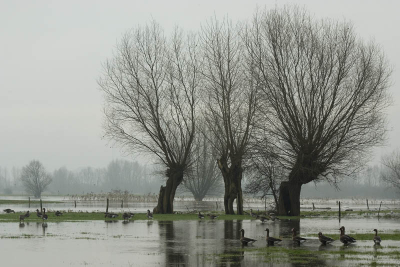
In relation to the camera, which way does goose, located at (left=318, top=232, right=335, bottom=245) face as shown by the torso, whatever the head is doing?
to the viewer's left
